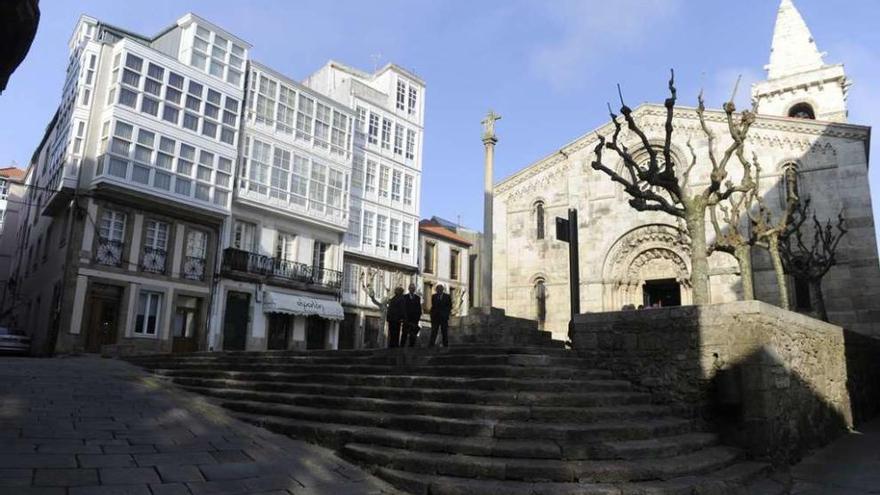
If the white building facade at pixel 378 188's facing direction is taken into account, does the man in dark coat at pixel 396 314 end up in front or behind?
in front

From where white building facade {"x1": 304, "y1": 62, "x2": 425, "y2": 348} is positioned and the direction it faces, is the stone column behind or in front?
in front

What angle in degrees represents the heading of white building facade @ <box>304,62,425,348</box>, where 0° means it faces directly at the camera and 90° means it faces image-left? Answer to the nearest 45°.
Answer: approximately 315°

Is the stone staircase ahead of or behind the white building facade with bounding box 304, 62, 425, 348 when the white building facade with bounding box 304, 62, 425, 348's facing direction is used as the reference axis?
ahead
